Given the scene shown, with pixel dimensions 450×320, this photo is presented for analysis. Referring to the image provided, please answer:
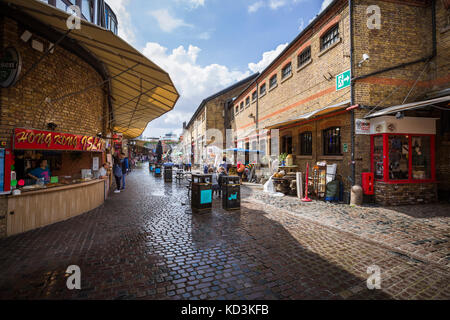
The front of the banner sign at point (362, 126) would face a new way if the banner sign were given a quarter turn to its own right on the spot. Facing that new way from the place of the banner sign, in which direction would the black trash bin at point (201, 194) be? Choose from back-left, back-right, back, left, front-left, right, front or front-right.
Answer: front-left

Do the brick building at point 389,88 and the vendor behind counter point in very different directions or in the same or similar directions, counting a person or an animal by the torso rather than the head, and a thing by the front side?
very different directions

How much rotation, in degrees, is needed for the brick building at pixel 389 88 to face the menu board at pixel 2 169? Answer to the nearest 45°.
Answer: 0° — it already faces it

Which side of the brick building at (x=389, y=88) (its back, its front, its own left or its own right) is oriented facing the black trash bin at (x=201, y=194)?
front

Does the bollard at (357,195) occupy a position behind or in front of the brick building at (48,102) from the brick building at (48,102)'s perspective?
in front

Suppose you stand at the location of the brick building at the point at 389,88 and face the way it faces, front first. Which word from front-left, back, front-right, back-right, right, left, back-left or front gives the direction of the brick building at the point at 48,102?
front

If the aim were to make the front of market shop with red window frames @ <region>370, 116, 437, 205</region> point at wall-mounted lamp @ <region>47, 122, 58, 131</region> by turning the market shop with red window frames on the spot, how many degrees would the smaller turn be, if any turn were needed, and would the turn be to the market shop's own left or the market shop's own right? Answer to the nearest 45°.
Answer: approximately 45° to the market shop's own right

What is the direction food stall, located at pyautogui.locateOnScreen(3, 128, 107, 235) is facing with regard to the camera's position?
facing the viewer and to the right of the viewer

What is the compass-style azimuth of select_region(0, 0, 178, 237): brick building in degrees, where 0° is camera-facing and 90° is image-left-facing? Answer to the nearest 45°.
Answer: approximately 315°

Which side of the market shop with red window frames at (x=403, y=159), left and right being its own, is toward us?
front

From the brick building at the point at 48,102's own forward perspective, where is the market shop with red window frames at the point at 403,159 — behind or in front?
in front
